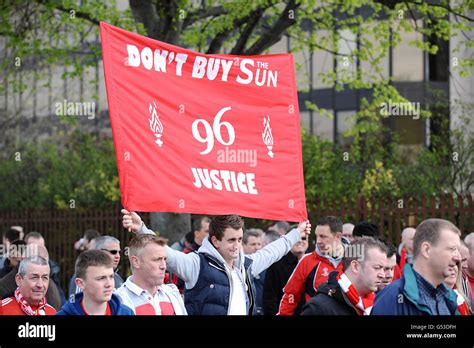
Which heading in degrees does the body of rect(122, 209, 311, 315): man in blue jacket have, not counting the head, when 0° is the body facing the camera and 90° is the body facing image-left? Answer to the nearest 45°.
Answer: approximately 315°

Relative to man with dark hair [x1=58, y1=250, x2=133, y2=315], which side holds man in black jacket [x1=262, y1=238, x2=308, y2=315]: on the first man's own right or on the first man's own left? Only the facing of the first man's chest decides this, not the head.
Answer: on the first man's own left

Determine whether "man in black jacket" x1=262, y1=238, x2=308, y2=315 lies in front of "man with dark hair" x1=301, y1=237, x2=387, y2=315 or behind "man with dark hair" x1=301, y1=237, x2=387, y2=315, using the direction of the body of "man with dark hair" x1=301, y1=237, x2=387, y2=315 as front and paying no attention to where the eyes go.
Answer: behind

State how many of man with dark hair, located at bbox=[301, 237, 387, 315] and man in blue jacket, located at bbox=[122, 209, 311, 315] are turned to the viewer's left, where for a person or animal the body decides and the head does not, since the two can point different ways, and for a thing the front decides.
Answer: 0

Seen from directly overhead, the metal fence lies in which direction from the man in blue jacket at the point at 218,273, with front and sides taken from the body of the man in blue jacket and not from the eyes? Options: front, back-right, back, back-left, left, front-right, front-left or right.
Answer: back-left

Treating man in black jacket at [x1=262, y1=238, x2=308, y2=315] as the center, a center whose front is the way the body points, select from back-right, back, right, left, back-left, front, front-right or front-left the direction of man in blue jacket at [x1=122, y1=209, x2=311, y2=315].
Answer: front-right
